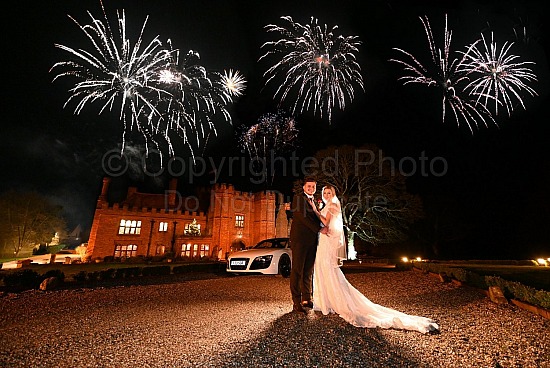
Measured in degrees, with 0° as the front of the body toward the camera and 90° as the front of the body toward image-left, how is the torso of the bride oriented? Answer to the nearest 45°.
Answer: approximately 90°

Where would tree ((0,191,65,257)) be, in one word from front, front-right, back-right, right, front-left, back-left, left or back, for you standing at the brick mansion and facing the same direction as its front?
back-right

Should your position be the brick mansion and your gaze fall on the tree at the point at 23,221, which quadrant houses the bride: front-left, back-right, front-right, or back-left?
back-left

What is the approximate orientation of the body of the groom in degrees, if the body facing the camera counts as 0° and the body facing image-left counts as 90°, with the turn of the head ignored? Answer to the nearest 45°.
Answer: approximately 315°

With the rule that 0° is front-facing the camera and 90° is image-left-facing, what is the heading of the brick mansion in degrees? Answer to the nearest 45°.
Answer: approximately 0°

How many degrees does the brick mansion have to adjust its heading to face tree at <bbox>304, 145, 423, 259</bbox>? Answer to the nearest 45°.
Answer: approximately 45° to its left
